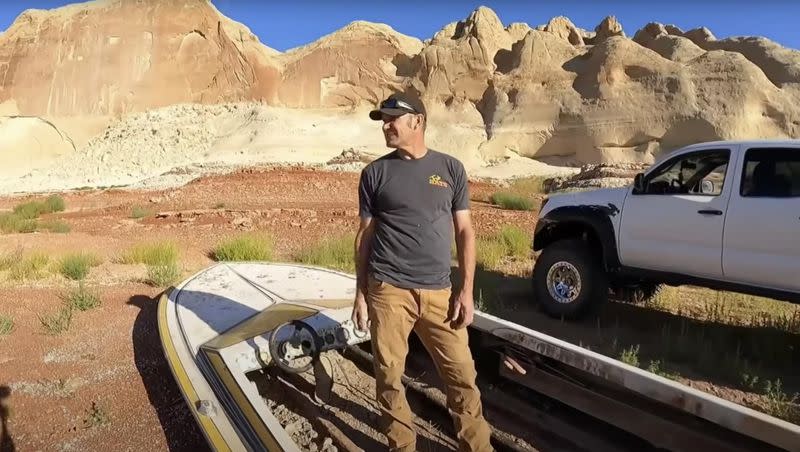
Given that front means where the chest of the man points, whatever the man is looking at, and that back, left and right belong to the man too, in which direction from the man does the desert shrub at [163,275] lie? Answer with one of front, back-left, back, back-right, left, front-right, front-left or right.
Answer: back-right

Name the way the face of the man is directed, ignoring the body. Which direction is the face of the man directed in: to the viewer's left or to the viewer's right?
to the viewer's left

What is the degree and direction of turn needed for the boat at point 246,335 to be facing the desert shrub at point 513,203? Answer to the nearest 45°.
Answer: approximately 90° to its right

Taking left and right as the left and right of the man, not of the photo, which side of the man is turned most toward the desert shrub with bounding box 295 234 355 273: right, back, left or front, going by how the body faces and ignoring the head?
back

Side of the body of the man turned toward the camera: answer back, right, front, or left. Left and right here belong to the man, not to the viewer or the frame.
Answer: front

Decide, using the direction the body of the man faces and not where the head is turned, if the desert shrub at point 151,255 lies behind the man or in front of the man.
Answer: behind

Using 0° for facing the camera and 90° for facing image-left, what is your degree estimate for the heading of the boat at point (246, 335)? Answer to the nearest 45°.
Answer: approximately 135°

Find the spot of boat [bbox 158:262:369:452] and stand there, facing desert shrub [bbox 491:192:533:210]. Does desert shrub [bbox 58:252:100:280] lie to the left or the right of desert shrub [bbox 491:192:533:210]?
left

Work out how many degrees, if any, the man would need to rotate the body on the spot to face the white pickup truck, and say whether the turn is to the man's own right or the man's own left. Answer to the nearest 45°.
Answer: approximately 135° to the man's own left

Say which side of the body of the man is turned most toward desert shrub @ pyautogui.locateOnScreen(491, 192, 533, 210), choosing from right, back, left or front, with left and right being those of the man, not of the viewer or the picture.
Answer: back

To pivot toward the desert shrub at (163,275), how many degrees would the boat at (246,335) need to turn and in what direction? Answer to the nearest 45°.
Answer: approximately 45° to its right

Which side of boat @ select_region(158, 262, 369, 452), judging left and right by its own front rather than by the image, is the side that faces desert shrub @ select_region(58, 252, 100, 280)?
front
